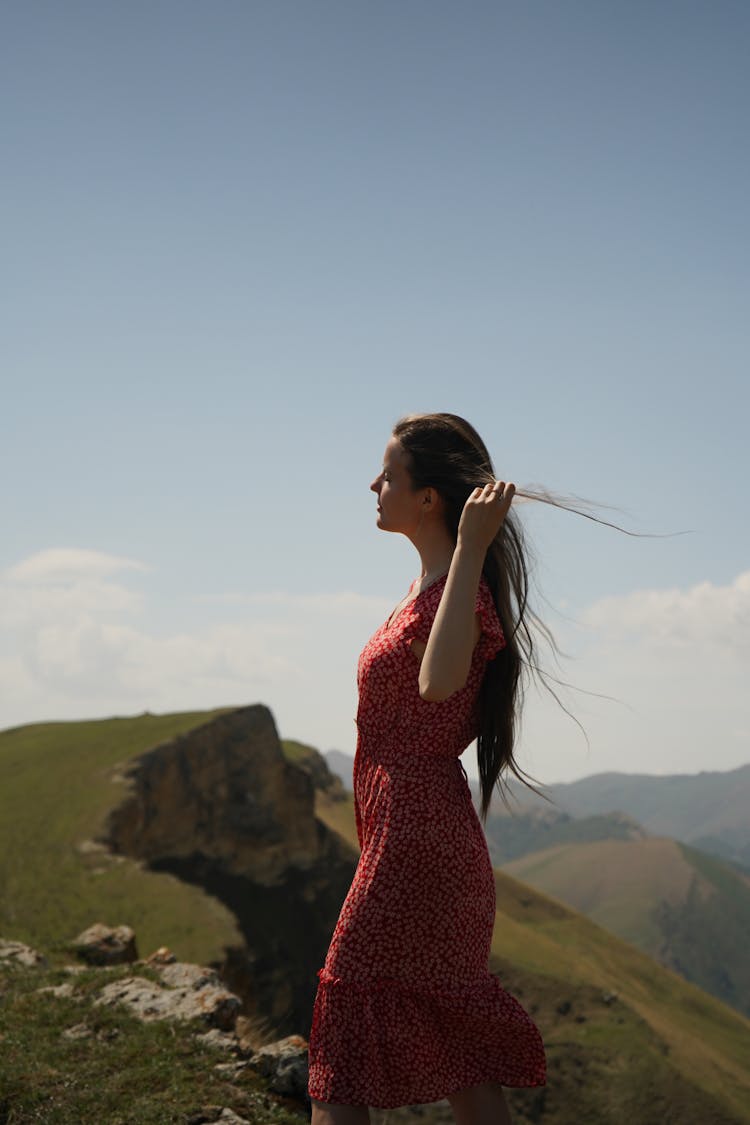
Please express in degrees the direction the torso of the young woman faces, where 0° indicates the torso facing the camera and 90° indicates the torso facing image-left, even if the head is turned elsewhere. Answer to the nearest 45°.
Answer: approximately 90°

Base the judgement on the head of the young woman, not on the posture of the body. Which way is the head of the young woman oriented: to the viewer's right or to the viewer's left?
to the viewer's left
